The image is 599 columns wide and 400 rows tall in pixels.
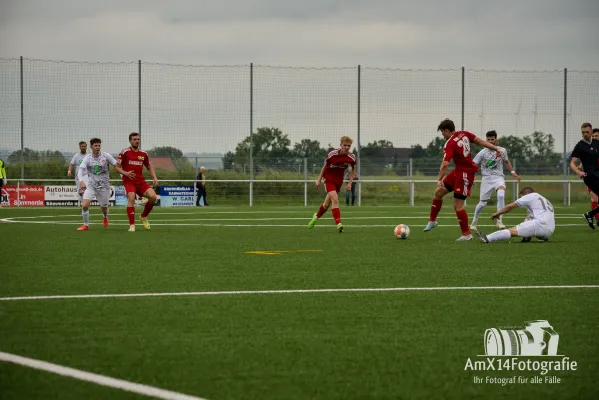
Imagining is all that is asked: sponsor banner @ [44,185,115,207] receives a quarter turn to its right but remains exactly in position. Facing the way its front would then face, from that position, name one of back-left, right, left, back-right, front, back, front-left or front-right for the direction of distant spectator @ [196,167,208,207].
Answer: back

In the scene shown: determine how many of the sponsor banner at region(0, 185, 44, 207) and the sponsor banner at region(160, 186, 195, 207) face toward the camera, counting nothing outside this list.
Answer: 2

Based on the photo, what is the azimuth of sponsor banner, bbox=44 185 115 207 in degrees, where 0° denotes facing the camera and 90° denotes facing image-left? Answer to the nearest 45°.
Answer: approximately 0°

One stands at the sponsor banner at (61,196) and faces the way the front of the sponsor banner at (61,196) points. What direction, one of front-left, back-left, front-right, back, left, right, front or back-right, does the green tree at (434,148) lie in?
left

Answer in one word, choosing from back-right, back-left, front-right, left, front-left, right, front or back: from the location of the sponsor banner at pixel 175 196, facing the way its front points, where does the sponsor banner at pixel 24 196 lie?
right

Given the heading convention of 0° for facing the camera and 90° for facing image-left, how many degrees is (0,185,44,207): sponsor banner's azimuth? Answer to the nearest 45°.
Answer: approximately 0°

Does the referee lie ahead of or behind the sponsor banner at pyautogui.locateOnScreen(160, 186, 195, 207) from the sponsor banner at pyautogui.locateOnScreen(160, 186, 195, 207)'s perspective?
ahead

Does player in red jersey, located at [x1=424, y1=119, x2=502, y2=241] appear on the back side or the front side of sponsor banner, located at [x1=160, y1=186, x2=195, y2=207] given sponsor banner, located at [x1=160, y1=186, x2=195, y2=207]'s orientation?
on the front side

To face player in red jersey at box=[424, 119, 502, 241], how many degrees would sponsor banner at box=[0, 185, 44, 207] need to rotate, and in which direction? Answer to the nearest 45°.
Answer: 0° — it already faces them

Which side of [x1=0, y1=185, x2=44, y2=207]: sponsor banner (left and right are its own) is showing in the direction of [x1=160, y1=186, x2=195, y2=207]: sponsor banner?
left
